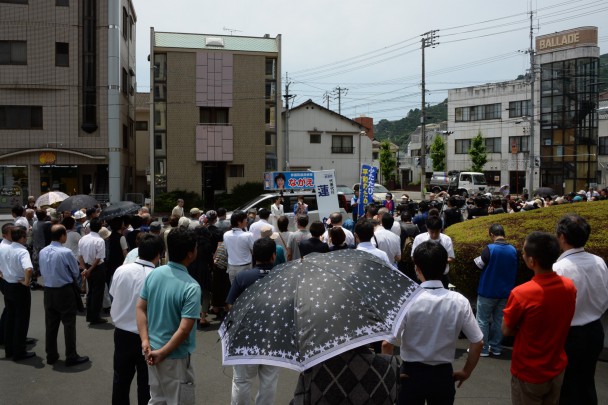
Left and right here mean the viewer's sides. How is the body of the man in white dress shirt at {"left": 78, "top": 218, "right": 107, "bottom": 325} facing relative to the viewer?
facing away from the viewer and to the right of the viewer

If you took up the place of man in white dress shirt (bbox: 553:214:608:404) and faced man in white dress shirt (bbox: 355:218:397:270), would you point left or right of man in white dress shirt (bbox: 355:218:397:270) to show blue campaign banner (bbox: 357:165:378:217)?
right

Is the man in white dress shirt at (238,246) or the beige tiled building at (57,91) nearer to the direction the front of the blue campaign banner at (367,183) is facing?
the man in white dress shirt

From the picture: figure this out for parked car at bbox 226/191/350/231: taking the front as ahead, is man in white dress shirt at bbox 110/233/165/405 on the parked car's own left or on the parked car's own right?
on the parked car's own left

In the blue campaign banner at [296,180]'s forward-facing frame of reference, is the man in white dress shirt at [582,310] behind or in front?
in front

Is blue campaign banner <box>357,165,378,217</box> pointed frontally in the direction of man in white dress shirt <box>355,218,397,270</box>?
yes

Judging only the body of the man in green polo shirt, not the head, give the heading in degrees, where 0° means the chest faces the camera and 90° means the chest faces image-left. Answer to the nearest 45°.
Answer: approximately 225°

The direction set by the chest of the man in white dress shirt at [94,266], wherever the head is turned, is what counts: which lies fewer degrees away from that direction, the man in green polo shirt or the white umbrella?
the white umbrella

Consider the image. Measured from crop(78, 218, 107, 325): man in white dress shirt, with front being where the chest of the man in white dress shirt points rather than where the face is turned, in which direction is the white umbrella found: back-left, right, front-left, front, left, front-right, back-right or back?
front-left

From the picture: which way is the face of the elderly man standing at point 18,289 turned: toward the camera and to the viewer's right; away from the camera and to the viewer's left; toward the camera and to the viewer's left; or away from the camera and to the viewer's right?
away from the camera and to the viewer's right

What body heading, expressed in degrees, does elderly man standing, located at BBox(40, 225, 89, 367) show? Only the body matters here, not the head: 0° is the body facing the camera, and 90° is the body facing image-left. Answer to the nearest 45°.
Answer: approximately 225°
